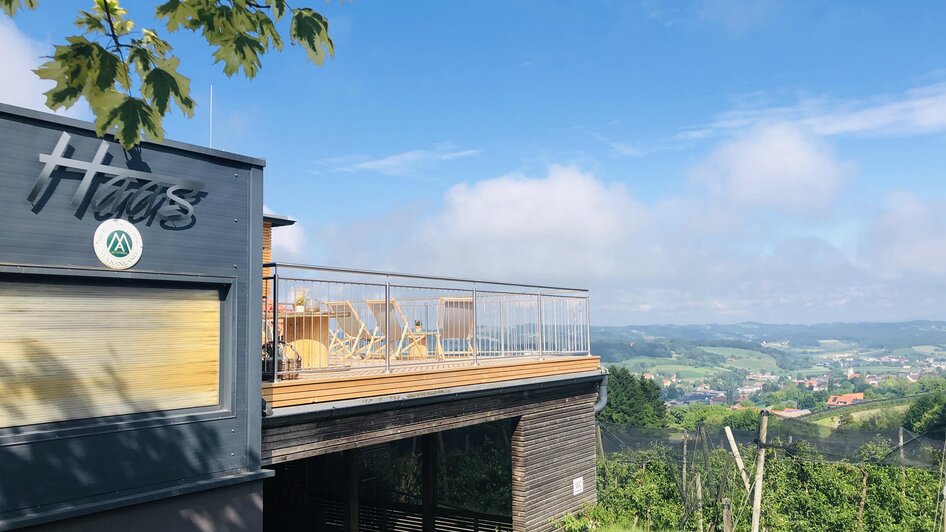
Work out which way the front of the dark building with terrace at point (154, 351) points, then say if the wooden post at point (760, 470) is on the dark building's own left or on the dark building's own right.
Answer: on the dark building's own left

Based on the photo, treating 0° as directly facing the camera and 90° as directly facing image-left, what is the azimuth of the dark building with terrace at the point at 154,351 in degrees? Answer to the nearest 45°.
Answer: approximately 315°

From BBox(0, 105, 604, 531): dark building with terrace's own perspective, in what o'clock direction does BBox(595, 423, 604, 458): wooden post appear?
The wooden post is roughly at 9 o'clock from the dark building with terrace.

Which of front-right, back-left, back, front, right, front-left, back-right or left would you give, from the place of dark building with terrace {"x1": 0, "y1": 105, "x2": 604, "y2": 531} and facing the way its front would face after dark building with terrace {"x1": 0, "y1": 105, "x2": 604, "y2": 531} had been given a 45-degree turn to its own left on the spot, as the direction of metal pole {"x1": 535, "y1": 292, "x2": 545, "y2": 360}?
front-left

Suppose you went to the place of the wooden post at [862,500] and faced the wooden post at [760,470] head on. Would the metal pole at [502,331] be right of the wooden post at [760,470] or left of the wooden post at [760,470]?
right

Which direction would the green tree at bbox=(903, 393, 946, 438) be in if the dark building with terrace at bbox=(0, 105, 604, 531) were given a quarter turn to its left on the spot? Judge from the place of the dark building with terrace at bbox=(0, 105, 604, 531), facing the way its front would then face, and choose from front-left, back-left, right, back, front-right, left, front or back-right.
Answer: front

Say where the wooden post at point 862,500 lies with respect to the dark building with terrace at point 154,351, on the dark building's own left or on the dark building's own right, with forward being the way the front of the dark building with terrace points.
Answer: on the dark building's own left

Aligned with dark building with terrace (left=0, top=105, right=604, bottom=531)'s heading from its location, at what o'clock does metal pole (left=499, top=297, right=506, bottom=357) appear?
The metal pole is roughly at 9 o'clock from the dark building with terrace.

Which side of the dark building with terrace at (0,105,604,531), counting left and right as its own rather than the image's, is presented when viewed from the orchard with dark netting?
left
